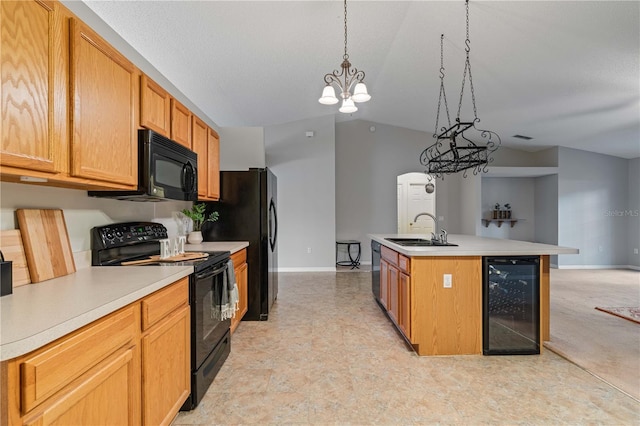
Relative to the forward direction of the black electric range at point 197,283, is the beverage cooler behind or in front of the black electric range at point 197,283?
in front

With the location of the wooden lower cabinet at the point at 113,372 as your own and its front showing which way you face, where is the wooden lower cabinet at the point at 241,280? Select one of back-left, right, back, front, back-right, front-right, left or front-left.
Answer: left

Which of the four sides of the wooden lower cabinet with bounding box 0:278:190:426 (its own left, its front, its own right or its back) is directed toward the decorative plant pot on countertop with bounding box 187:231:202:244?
left

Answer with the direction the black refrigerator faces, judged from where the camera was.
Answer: facing to the right of the viewer

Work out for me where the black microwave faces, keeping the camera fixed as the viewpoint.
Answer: facing the viewer and to the right of the viewer

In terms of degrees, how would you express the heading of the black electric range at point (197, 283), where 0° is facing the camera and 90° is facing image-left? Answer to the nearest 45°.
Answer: approximately 315°

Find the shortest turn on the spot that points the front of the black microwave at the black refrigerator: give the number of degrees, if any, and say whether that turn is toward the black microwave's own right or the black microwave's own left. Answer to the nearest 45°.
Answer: approximately 90° to the black microwave's own left

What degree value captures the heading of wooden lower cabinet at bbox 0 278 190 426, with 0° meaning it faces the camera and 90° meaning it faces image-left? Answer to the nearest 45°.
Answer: approximately 315°

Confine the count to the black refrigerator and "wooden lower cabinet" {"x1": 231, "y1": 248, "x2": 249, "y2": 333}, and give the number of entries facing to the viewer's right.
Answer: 2

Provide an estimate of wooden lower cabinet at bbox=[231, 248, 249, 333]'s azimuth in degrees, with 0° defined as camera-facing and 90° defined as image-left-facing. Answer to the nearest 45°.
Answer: approximately 270°

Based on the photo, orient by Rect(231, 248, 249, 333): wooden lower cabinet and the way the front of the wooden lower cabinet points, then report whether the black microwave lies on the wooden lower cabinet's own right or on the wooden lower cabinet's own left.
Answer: on the wooden lower cabinet's own right

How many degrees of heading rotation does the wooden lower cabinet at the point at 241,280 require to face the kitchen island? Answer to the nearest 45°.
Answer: approximately 45° to its right

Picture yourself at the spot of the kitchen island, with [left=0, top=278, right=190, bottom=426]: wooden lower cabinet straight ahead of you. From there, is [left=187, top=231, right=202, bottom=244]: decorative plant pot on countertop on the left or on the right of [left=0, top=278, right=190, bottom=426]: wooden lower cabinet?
right
